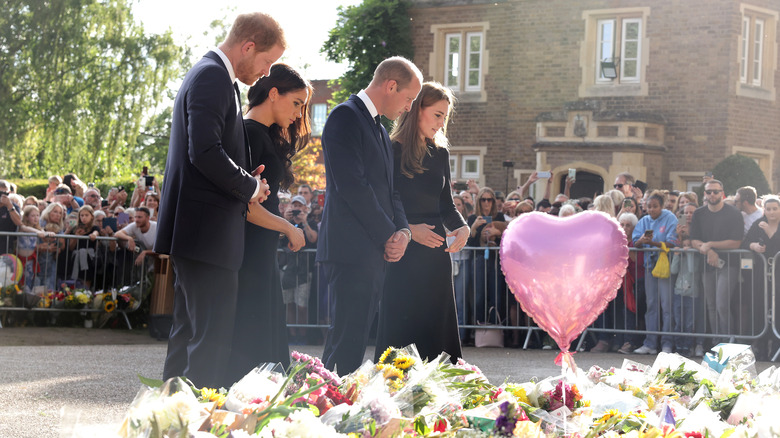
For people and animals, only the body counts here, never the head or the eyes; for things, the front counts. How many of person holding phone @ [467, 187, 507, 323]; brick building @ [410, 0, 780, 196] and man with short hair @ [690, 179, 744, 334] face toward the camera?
3

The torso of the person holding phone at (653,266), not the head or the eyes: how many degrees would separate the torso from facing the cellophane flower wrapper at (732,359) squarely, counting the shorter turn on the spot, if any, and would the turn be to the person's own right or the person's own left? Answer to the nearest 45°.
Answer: approximately 45° to the person's own left

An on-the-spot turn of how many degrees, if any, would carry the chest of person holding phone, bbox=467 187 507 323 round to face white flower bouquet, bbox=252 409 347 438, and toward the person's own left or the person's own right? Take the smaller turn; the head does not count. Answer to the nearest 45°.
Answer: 0° — they already face it

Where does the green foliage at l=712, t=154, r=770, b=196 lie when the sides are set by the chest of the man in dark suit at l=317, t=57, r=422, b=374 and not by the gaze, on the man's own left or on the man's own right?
on the man's own left

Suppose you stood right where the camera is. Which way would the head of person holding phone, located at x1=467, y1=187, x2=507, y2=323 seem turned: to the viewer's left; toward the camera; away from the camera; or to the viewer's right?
toward the camera

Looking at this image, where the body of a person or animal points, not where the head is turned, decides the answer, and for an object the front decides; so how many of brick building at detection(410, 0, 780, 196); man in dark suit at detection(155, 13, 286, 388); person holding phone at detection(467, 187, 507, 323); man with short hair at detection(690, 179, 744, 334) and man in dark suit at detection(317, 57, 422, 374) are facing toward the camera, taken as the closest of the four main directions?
3

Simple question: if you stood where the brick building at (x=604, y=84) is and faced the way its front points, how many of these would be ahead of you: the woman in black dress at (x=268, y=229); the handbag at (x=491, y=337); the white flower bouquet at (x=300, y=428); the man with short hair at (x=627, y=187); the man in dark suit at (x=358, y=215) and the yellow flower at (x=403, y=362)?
6

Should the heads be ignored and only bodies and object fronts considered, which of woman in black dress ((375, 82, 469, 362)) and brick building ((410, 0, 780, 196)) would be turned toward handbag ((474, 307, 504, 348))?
the brick building

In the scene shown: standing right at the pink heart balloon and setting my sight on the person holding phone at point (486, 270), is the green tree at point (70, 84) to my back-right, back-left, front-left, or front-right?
front-left

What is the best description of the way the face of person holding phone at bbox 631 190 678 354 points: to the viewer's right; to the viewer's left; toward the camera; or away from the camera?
toward the camera

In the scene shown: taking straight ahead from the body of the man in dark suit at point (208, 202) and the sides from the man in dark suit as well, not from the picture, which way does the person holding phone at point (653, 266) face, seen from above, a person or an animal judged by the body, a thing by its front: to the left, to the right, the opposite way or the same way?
to the right

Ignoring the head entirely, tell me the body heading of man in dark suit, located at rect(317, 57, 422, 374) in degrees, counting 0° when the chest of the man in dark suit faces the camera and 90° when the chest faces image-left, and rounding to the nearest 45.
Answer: approximately 270°

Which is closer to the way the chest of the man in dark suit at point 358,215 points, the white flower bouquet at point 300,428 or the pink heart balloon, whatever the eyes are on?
the pink heart balloon

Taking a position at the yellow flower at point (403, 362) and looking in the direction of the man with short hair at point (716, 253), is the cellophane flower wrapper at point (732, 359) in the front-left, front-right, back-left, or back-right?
front-right

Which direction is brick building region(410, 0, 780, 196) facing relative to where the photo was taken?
toward the camera

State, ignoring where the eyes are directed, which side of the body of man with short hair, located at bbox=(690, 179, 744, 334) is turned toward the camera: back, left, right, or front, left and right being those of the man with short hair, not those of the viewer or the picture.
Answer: front

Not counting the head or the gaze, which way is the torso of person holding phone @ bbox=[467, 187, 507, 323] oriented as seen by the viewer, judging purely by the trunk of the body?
toward the camera

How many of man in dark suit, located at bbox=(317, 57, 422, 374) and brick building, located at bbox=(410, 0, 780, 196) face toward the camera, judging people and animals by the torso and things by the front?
1
